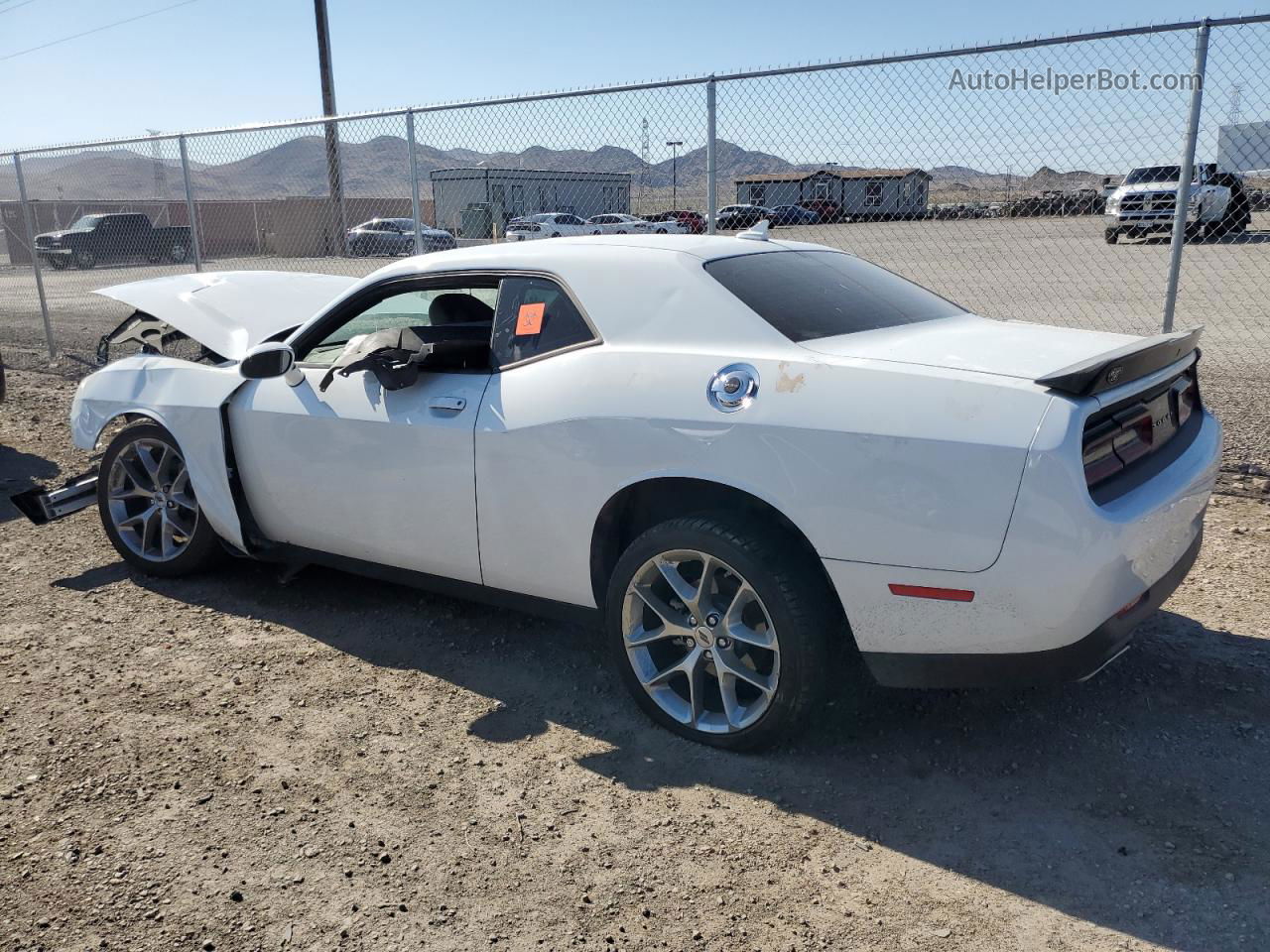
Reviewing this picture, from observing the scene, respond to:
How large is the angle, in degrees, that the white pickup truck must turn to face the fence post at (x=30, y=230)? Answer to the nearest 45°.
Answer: approximately 45° to its right

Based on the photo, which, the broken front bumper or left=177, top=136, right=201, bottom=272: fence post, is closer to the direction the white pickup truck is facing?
the broken front bumper

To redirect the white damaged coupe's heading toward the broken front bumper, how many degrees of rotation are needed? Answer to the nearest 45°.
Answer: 0° — it already faces it

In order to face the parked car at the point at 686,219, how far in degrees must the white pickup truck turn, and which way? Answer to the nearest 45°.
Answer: approximately 45° to its right

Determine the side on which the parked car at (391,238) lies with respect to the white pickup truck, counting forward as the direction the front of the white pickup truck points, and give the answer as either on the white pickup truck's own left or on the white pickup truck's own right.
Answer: on the white pickup truck's own right

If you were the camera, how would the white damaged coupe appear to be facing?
facing away from the viewer and to the left of the viewer

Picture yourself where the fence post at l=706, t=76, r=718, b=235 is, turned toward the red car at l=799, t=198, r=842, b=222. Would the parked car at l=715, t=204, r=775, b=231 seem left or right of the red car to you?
left
